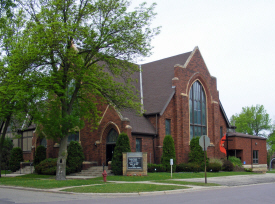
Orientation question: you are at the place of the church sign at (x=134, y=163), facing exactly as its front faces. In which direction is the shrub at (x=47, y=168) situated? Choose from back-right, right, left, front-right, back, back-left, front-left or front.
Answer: back-right

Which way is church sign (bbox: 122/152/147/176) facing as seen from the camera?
toward the camera

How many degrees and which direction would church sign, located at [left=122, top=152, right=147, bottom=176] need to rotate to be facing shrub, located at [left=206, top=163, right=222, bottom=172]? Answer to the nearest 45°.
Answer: approximately 135° to its left

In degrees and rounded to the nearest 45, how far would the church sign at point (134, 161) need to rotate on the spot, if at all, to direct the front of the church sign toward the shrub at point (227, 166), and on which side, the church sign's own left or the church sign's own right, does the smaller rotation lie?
approximately 135° to the church sign's own left

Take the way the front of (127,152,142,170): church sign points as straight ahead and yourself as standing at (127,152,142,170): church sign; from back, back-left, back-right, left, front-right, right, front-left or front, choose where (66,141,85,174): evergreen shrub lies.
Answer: back-right

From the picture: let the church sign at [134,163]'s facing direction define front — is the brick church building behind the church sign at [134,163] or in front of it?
behind

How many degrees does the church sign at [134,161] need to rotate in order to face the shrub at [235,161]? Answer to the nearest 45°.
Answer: approximately 135° to its left
